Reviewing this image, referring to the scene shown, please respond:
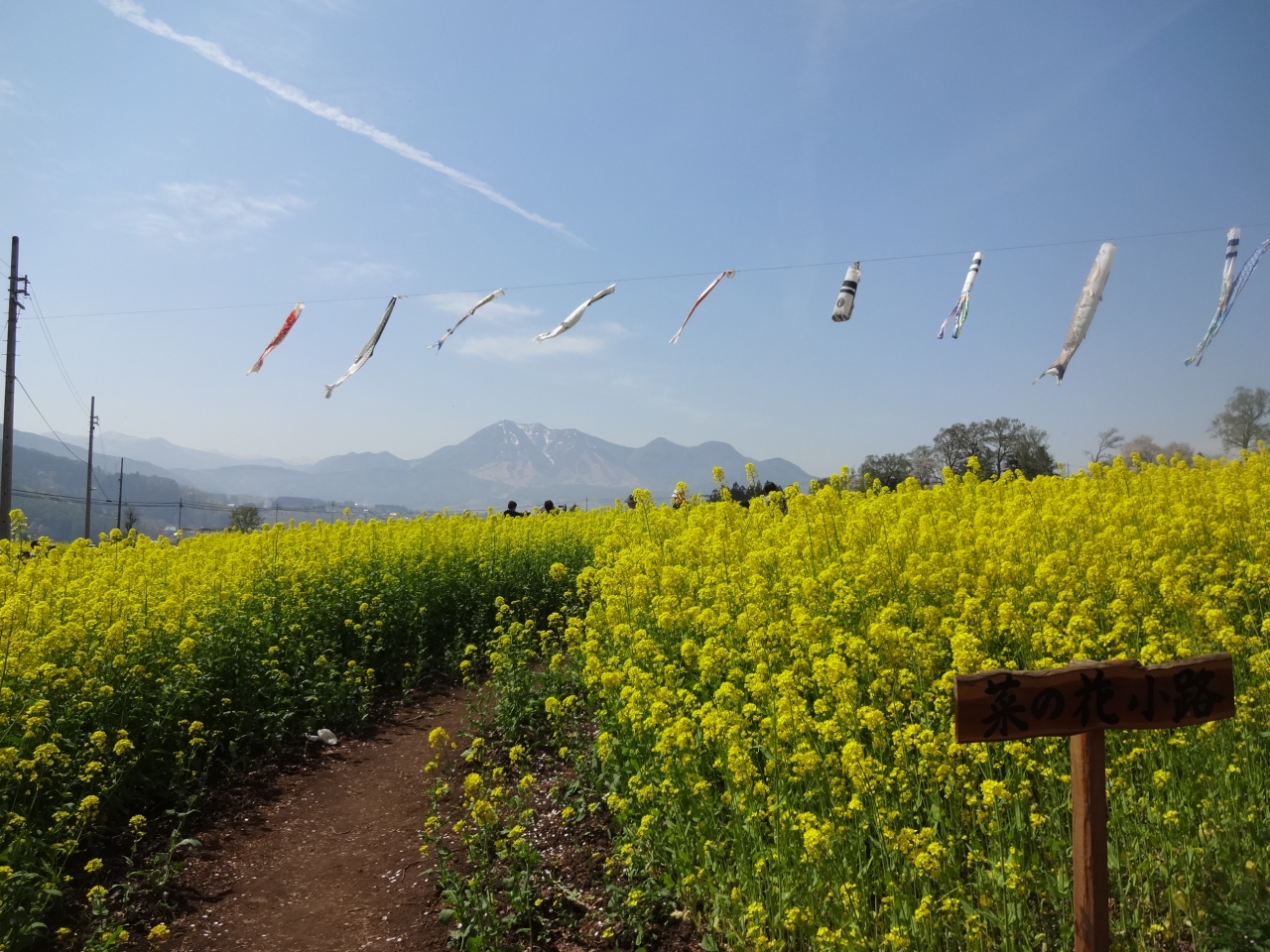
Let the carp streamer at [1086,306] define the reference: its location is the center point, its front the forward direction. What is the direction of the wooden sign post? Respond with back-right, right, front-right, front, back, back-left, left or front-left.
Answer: right

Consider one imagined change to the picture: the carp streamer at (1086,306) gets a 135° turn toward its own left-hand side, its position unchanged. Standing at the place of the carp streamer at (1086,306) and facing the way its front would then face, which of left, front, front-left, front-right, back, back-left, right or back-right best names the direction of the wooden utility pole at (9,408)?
front-left

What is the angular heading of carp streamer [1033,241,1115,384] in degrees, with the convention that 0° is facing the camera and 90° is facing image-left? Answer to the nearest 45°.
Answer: approximately 270°

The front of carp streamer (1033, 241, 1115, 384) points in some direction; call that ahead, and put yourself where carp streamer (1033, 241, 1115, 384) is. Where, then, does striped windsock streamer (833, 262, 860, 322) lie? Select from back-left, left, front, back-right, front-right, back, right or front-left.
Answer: back

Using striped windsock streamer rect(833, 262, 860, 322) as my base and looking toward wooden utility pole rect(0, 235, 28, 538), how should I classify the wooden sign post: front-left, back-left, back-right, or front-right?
back-left
